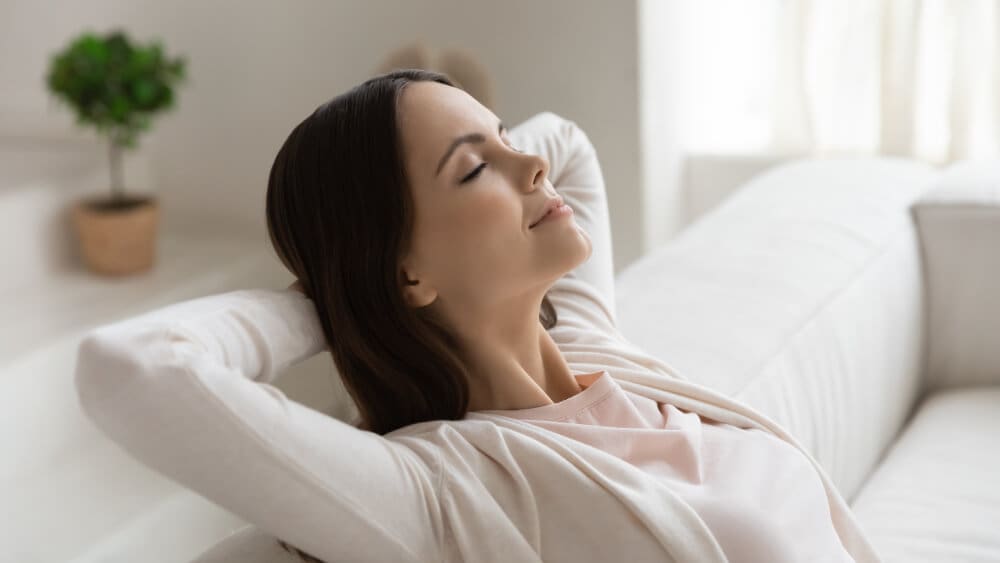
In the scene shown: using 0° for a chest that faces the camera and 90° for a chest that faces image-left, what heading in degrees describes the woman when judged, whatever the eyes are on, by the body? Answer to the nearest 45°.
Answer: approximately 315°

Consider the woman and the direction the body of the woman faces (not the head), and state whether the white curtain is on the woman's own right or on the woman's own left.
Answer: on the woman's own left

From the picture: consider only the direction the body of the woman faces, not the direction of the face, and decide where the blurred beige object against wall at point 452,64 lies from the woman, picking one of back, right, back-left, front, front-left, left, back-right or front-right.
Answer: back-left

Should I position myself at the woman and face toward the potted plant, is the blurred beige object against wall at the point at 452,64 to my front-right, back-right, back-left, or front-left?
front-right

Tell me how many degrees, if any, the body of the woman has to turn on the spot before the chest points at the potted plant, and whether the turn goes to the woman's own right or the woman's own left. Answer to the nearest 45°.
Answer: approximately 135° to the woman's own left

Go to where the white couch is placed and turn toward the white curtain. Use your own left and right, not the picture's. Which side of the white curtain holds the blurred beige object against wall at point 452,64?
left
